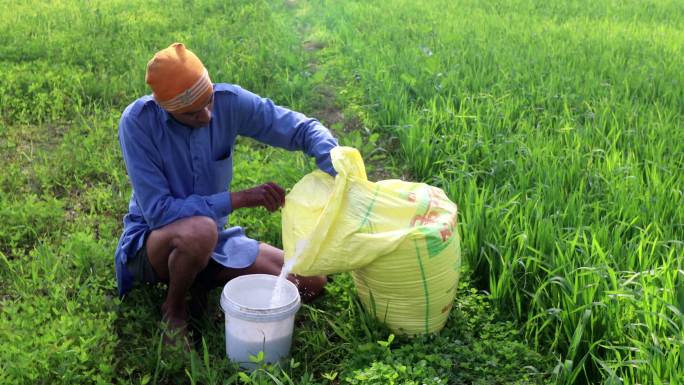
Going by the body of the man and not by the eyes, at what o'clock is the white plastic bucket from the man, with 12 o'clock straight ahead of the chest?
The white plastic bucket is roughly at 1 o'clock from the man.

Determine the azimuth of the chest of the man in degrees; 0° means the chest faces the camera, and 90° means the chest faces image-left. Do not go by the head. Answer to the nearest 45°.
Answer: approximately 315°
